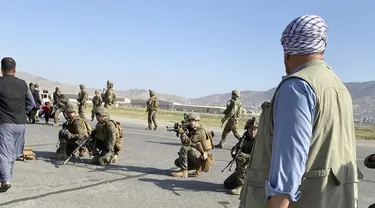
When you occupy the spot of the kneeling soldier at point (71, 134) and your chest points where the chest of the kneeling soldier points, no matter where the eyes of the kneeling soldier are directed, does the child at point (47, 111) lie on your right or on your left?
on your right

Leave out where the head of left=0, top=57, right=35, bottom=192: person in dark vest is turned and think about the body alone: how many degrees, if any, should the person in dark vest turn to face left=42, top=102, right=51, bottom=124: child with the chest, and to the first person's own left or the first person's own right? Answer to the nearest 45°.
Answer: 0° — they already face them

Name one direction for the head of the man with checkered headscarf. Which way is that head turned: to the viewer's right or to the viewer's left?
to the viewer's left

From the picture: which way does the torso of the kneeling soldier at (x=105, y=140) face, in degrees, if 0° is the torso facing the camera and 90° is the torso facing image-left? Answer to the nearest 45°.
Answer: approximately 45°

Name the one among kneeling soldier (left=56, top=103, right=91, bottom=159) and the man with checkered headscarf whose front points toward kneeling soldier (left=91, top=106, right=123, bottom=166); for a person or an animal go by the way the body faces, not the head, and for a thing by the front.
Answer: the man with checkered headscarf

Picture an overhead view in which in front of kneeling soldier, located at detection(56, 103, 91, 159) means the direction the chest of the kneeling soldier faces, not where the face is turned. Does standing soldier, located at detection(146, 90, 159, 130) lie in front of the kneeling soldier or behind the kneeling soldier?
behind

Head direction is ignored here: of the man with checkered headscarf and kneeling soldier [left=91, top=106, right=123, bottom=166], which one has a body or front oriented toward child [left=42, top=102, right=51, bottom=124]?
the man with checkered headscarf

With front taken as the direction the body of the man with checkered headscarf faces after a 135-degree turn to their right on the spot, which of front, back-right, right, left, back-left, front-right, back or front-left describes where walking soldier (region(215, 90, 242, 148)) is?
left

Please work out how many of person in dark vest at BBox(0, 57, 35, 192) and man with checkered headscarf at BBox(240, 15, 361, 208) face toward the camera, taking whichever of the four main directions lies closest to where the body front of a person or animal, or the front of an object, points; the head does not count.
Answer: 0

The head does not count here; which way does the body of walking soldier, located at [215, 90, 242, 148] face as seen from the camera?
to the viewer's left
